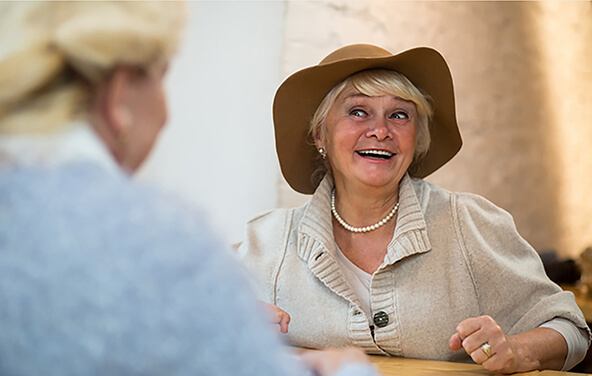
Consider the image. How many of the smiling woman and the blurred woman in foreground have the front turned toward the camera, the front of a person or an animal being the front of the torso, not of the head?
1

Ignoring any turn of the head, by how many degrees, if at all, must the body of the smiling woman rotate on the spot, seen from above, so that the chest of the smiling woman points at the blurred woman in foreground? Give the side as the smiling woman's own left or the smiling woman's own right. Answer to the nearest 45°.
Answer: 0° — they already face them

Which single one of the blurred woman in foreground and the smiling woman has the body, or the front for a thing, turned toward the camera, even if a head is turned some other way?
the smiling woman

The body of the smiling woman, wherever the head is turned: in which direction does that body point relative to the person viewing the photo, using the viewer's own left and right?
facing the viewer

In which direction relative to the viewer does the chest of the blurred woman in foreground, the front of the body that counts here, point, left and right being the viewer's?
facing away from the viewer and to the right of the viewer

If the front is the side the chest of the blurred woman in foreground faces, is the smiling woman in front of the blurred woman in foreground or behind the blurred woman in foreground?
in front

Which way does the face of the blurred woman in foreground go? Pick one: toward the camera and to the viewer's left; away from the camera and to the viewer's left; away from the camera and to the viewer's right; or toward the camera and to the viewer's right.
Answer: away from the camera and to the viewer's right

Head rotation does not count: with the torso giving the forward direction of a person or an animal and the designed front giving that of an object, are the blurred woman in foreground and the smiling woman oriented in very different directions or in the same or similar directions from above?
very different directions
